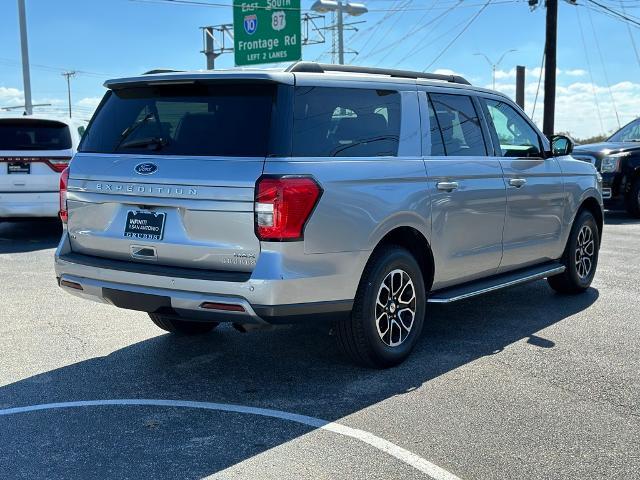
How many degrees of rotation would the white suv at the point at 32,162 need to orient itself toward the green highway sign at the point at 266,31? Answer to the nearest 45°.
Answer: approximately 45° to its right

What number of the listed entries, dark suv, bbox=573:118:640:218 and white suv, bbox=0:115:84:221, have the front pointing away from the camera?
1

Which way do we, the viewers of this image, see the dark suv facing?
facing the viewer and to the left of the viewer

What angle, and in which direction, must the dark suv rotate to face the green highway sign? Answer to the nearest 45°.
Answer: approximately 90° to its right

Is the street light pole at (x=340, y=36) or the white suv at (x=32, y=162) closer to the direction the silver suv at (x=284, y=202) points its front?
the street light pole

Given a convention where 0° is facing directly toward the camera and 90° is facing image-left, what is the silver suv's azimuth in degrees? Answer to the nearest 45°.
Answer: approximately 225°

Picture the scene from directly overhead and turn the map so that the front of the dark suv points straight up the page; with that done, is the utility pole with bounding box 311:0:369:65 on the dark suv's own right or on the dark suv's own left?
on the dark suv's own right

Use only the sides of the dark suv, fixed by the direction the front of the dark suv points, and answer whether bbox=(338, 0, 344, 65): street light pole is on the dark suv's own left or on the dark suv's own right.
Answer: on the dark suv's own right

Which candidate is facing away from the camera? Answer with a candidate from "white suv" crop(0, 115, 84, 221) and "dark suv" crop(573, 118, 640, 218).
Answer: the white suv

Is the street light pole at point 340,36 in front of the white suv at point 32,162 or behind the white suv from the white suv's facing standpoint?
in front

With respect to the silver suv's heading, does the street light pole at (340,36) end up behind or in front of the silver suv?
in front

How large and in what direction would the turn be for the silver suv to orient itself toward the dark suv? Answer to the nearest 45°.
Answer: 0° — it already faces it

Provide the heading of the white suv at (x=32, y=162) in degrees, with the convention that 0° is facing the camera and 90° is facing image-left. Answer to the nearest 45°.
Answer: approximately 180°

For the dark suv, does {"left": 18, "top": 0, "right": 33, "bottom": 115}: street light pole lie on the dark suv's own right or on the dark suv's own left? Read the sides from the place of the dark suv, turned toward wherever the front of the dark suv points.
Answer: on the dark suv's own right
